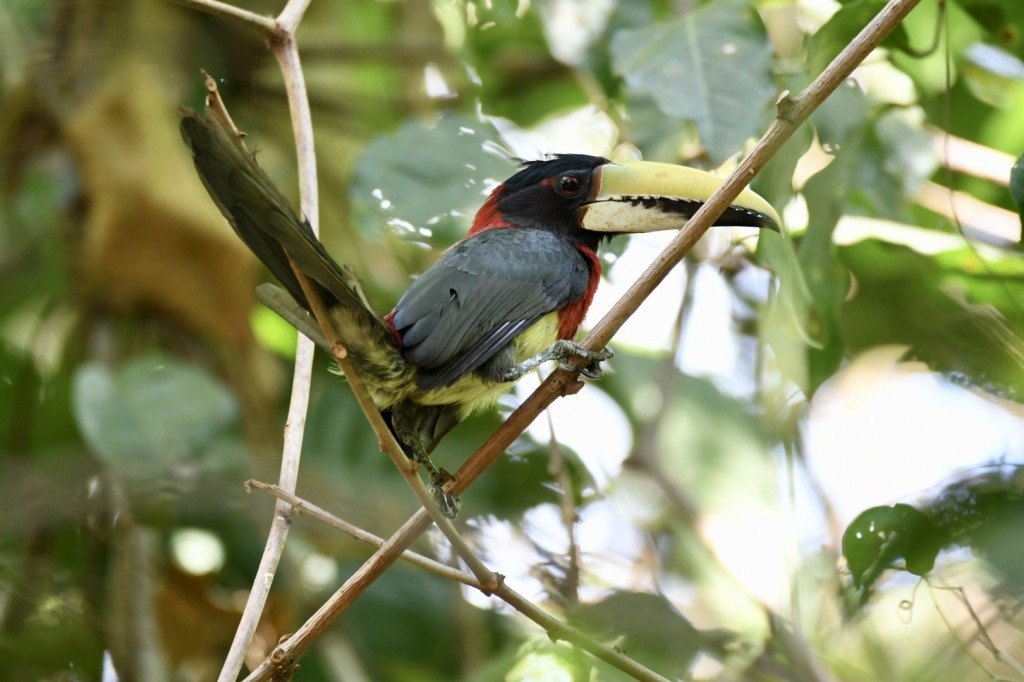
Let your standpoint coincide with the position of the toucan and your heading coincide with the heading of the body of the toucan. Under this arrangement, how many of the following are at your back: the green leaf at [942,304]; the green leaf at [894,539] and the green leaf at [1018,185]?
0

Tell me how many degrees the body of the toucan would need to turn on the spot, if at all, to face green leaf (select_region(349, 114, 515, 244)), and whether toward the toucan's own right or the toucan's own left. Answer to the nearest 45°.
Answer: approximately 135° to the toucan's own left

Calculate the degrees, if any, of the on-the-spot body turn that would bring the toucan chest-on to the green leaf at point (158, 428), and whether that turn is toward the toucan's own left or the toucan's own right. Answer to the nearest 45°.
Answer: approximately 135° to the toucan's own left

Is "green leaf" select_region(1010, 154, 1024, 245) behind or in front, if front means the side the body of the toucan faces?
in front

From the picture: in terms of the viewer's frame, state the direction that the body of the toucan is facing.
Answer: to the viewer's right

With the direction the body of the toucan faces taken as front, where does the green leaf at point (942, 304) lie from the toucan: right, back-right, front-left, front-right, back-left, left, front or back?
front
